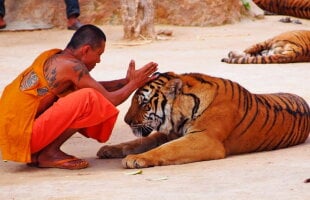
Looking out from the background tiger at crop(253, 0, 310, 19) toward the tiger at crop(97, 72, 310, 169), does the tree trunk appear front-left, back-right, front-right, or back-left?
front-right

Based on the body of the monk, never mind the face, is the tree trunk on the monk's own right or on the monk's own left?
on the monk's own left

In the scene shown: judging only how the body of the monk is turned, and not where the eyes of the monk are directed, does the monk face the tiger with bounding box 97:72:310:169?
yes

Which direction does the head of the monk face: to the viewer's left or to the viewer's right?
to the viewer's right

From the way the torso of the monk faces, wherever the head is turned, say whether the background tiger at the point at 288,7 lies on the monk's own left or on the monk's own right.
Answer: on the monk's own left

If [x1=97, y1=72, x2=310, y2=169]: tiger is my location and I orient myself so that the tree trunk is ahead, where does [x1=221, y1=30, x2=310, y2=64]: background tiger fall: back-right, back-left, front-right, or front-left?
front-right

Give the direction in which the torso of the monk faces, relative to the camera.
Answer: to the viewer's right

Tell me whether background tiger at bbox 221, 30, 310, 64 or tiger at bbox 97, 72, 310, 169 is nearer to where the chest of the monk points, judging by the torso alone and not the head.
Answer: the tiger
